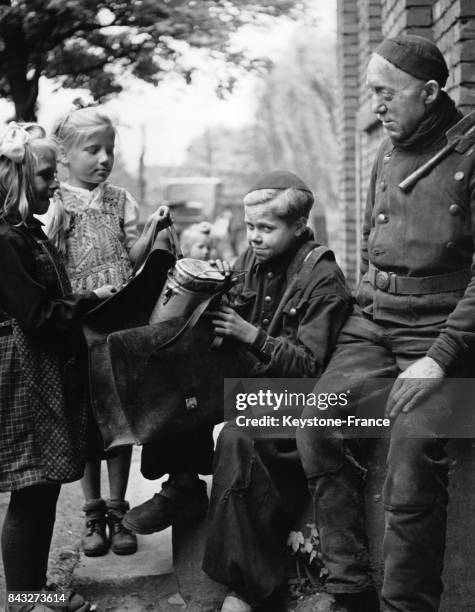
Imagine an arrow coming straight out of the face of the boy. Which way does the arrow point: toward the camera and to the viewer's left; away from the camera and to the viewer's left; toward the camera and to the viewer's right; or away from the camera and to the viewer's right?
toward the camera and to the viewer's left

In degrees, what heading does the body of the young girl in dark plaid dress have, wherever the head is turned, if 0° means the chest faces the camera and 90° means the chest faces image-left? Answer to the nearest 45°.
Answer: approximately 270°

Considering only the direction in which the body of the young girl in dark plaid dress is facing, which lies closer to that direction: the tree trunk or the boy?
the boy

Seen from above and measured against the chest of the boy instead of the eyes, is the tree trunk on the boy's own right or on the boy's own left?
on the boy's own right

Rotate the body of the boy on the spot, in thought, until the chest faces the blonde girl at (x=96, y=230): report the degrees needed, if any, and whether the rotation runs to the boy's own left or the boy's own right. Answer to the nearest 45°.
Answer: approximately 90° to the boy's own right

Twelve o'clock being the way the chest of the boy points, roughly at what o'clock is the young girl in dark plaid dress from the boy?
The young girl in dark plaid dress is roughly at 1 o'clock from the boy.

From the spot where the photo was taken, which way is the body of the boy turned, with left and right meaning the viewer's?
facing the viewer and to the left of the viewer

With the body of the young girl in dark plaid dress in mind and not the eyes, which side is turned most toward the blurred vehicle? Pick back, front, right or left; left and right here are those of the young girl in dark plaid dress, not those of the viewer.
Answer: left

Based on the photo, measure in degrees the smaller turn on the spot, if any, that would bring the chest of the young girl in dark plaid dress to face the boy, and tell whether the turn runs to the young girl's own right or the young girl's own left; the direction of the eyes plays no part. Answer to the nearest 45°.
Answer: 0° — they already face them

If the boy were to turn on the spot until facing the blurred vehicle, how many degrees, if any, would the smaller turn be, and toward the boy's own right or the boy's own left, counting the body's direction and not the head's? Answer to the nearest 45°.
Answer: approximately 135° to the boy's own right

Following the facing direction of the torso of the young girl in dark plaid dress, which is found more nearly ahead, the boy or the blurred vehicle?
the boy

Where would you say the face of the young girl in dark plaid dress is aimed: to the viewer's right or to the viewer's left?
to the viewer's right

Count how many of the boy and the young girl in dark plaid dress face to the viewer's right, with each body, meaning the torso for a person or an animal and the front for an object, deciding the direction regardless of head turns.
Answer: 1
